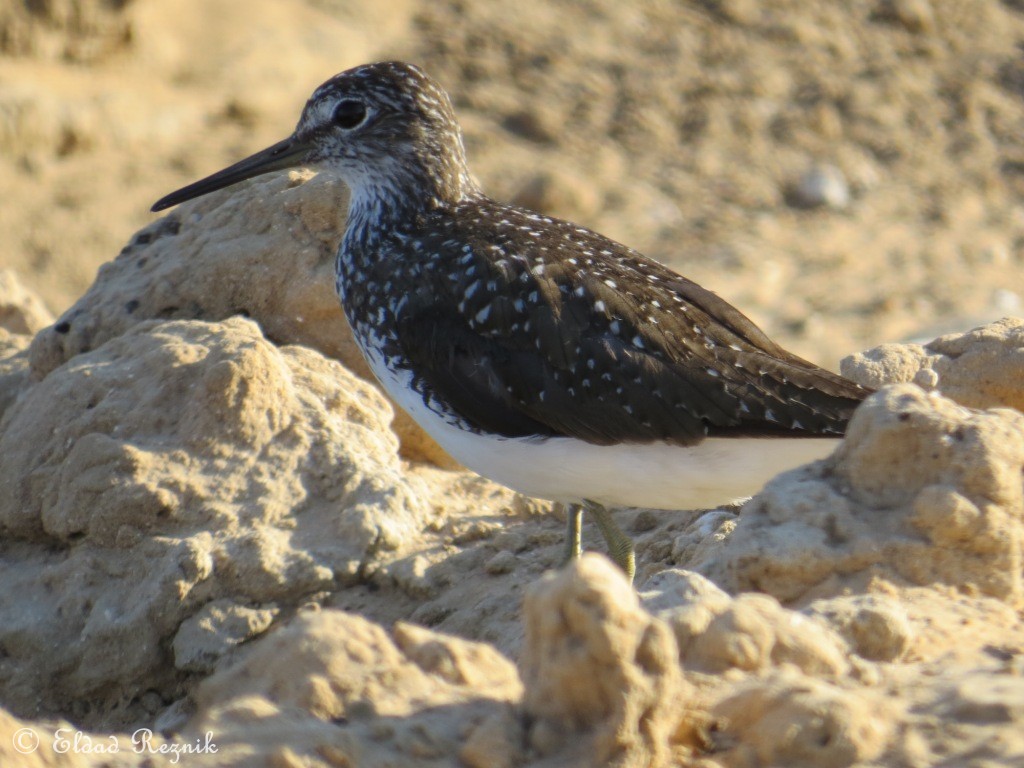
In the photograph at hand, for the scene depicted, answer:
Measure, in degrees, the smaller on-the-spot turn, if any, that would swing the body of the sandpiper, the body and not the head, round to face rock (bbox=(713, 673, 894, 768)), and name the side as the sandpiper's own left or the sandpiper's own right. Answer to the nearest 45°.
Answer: approximately 90° to the sandpiper's own left

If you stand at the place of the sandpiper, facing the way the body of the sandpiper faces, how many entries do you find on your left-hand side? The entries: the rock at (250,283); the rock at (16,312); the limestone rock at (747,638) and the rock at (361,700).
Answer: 2

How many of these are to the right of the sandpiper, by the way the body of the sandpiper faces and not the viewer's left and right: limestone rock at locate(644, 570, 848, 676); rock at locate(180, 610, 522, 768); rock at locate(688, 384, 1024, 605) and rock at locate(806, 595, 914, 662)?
0

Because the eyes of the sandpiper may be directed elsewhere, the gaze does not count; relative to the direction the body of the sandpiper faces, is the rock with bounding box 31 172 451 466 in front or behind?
in front

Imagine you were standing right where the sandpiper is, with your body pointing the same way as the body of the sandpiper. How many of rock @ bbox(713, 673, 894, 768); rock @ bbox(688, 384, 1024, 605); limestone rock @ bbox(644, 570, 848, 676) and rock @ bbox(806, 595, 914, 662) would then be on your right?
0

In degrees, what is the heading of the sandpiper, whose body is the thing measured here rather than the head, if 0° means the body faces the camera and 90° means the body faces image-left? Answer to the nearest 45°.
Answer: approximately 90°

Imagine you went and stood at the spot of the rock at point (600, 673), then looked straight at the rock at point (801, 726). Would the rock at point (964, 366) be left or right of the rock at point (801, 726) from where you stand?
left

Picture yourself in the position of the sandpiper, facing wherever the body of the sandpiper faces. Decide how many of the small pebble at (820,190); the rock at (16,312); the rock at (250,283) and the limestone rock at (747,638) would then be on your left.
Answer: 1

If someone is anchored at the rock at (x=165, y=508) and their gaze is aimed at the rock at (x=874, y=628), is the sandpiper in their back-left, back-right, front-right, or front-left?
front-left

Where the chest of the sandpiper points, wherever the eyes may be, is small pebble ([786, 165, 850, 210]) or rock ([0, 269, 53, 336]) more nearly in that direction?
the rock

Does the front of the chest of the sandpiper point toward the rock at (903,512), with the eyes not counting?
no

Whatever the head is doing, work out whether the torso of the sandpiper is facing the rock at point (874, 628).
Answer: no

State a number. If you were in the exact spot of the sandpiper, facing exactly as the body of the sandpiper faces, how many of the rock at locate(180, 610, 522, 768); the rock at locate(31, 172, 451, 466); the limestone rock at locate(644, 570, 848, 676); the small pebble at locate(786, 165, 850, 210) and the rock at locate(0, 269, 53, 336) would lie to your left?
2

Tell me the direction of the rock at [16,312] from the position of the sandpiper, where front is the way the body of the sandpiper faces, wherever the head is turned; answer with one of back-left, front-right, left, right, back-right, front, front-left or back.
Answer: front-right

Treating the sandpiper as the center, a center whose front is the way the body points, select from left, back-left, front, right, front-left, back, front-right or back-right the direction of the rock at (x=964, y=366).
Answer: back
